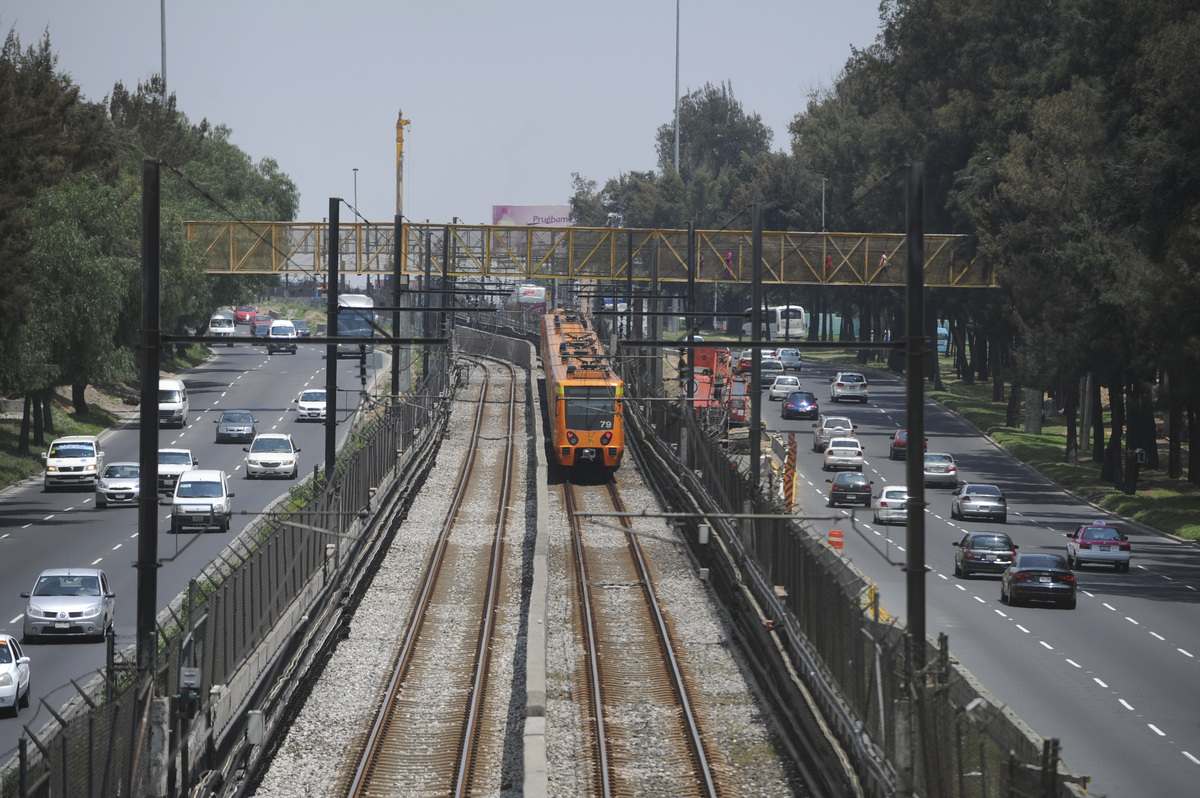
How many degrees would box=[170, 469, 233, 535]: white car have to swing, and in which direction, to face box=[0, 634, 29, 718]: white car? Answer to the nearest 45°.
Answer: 0° — it already faces it

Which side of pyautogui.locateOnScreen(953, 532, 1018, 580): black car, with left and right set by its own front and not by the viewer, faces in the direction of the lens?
back

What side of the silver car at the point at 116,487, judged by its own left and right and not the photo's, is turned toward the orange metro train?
left

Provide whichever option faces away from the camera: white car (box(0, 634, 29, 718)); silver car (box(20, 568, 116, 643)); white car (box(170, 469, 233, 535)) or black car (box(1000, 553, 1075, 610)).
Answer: the black car

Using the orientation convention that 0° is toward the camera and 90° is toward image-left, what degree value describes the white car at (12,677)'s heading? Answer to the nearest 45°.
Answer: approximately 0°

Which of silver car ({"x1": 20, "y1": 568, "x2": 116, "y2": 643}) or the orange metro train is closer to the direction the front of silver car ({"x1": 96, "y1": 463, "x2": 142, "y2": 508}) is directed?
the silver car
